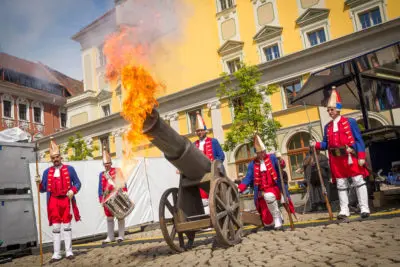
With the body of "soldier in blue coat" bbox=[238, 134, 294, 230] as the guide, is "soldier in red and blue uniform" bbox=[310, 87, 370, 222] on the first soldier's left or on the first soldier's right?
on the first soldier's left

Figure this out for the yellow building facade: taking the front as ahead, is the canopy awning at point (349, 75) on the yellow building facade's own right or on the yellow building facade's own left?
on the yellow building facade's own left

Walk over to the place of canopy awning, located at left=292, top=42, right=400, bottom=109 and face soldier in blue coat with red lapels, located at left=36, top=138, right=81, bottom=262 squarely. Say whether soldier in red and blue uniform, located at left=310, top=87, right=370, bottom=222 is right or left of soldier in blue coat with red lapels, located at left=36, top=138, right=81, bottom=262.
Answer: left

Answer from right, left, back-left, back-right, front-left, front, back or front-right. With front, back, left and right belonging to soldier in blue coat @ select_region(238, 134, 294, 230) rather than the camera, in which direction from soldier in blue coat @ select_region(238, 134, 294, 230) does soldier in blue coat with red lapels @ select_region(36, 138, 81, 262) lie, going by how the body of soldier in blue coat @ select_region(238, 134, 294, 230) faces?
right

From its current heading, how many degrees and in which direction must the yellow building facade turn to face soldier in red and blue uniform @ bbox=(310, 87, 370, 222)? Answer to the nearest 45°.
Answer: approximately 45° to its left

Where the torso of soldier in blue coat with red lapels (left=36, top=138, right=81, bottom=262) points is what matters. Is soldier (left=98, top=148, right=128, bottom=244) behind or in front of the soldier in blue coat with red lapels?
behind

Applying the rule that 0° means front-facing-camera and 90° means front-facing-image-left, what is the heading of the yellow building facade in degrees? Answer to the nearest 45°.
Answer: approximately 45°

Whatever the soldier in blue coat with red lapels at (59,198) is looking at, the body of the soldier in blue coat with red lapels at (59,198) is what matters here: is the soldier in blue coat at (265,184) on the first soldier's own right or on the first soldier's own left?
on the first soldier's own left

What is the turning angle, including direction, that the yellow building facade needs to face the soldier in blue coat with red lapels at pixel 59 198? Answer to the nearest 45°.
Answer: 0° — it already faces them

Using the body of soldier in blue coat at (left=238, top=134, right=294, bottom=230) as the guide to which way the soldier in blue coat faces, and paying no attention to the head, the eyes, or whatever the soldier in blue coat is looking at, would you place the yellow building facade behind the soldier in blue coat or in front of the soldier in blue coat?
behind

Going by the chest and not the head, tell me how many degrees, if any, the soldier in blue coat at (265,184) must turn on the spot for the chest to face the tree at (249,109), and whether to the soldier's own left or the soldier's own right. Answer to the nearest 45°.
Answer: approximately 180°

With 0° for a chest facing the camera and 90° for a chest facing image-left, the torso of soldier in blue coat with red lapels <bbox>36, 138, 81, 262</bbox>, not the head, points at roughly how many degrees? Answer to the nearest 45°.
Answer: approximately 0°

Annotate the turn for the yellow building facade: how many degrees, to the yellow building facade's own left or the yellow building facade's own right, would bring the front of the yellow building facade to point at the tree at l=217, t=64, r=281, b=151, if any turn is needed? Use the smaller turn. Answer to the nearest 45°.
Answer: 0° — it already faces it

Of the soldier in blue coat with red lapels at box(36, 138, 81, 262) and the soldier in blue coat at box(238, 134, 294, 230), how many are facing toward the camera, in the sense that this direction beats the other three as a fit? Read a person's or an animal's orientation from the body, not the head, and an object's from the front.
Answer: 2

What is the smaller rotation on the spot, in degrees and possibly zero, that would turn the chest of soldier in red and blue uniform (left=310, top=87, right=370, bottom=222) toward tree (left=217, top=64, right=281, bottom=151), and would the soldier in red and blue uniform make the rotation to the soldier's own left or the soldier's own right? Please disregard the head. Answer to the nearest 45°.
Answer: approximately 135° to the soldier's own right
